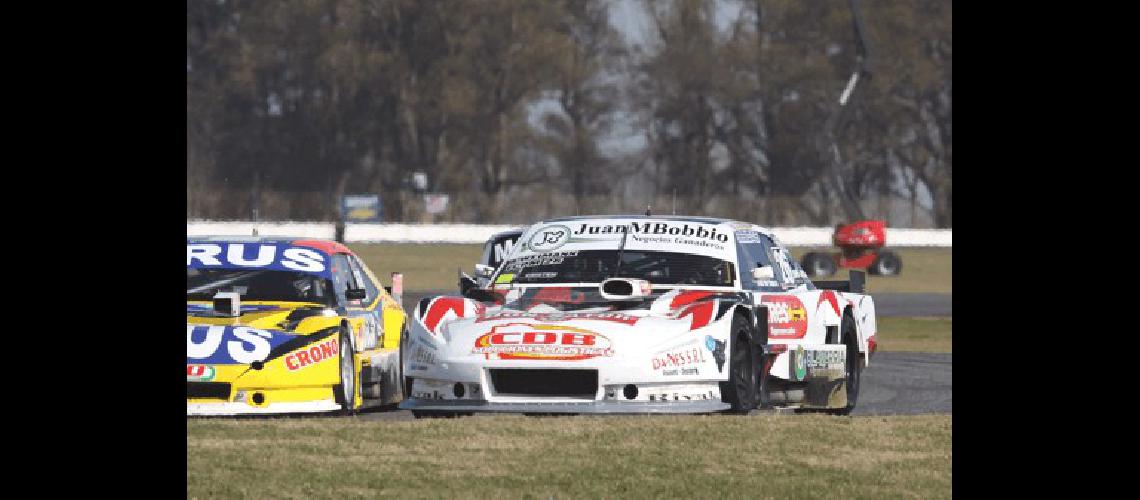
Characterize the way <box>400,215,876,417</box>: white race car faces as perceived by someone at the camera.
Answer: facing the viewer

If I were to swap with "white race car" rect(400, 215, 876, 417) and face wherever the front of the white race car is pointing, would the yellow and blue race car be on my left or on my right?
on my right
